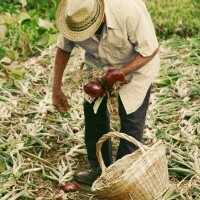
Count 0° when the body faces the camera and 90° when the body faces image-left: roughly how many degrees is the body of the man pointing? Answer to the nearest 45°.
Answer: approximately 45°
